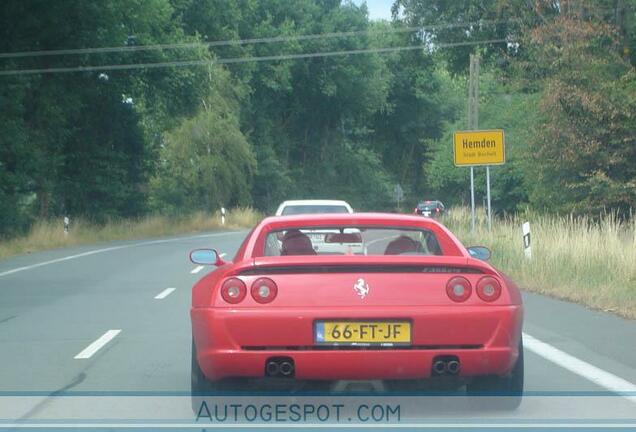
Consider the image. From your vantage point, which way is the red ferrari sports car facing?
away from the camera

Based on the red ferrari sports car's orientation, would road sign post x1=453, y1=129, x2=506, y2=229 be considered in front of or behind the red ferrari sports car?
in front
